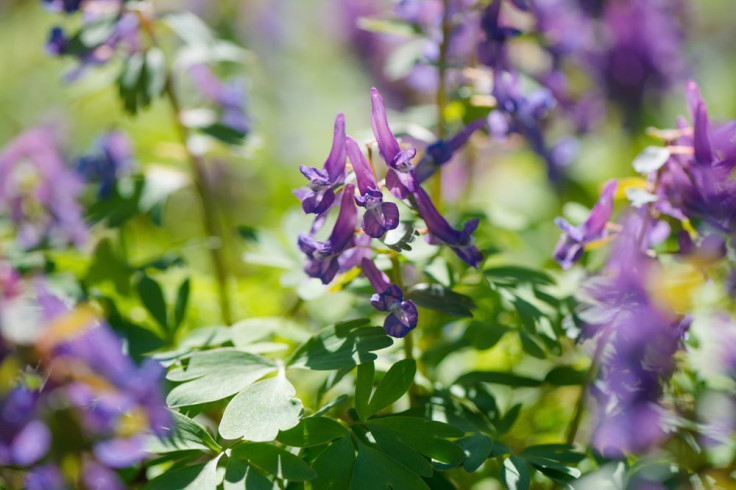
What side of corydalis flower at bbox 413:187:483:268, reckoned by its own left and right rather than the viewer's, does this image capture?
right

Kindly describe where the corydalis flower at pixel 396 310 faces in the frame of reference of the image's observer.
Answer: facing the viewer and to the right of the viewer

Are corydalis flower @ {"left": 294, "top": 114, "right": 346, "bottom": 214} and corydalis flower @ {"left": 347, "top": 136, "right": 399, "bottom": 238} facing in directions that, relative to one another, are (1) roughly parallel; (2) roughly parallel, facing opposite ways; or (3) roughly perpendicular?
roughly perpendicular

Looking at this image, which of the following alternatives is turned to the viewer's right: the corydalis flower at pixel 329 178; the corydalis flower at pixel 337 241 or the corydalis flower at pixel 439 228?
the corydalis flower at pixel 439 228

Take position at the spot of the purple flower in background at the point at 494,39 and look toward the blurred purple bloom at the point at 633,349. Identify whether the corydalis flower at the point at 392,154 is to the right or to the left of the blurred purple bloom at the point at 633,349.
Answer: right

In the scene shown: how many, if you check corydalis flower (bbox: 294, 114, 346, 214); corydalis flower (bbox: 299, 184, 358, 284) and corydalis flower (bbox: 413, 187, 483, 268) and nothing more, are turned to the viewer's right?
1

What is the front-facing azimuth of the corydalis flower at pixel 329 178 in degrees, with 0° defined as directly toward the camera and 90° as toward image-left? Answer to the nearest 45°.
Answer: approximately 45°

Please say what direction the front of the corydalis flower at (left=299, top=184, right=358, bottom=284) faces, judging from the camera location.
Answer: facing the viewer and to the left of the viewer

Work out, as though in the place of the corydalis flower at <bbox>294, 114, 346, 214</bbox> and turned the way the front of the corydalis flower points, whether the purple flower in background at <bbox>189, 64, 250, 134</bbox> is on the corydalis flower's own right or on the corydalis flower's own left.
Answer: on the corydalis flower's own right

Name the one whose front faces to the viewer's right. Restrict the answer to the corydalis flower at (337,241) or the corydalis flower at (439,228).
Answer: the corydalis flower at (439,228)

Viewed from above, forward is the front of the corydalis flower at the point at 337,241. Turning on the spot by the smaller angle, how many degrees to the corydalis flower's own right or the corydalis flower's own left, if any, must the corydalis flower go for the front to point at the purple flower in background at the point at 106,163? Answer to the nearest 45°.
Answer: approximately 90° to the corydalis flower's own right

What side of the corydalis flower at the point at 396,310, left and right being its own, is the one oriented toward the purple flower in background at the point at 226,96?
back
